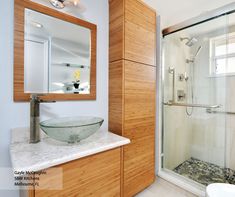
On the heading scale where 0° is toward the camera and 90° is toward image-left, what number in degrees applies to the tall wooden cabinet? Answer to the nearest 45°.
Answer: approximately 315°

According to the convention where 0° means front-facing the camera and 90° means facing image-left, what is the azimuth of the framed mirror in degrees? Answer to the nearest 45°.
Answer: approximately 315°

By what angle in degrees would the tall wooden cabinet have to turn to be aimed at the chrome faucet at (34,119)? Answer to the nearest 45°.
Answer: approximately 90° to its right

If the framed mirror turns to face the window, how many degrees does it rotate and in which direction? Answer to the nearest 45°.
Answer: approximately 45° to its left

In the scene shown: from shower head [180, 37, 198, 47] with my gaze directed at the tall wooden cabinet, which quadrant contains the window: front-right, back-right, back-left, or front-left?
back-left
